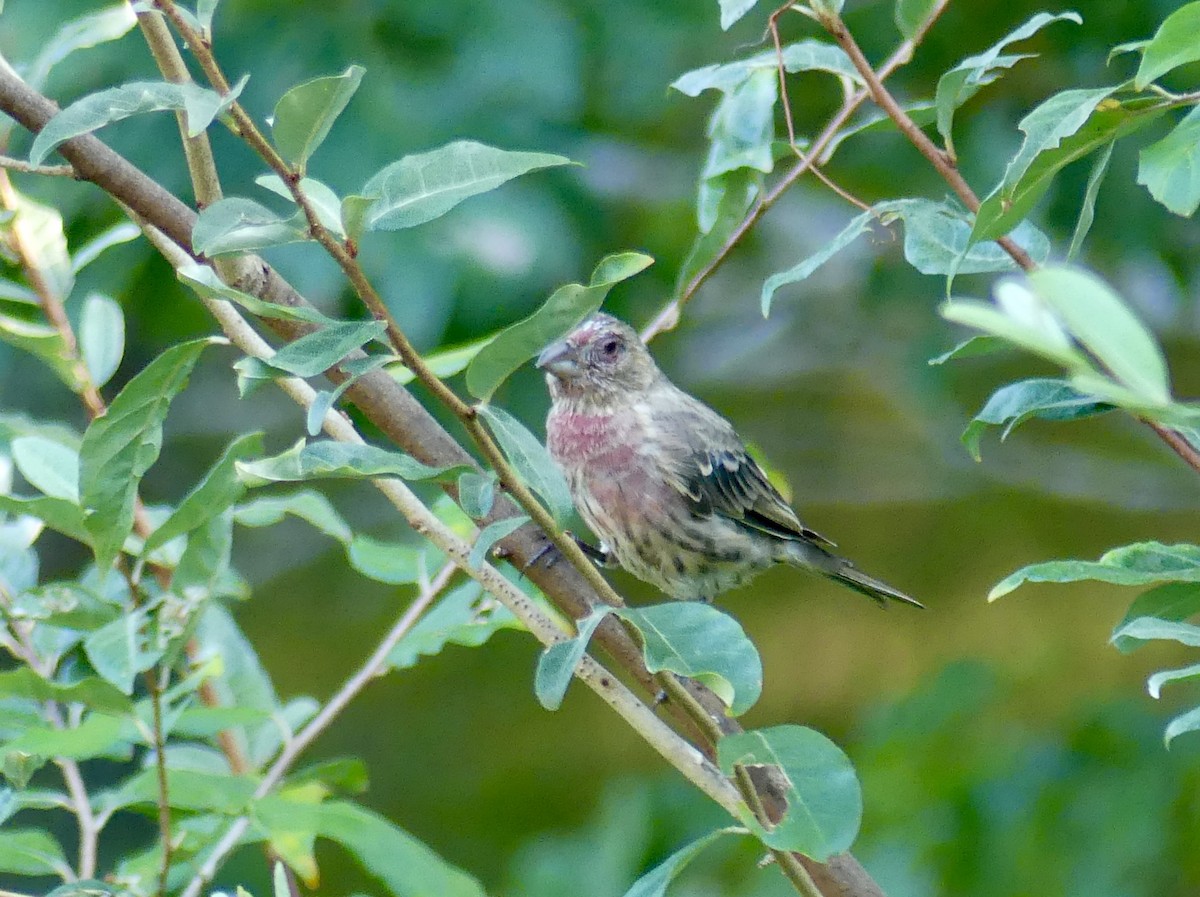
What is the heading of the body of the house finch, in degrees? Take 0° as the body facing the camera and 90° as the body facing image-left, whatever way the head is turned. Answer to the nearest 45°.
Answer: approximately 45°
